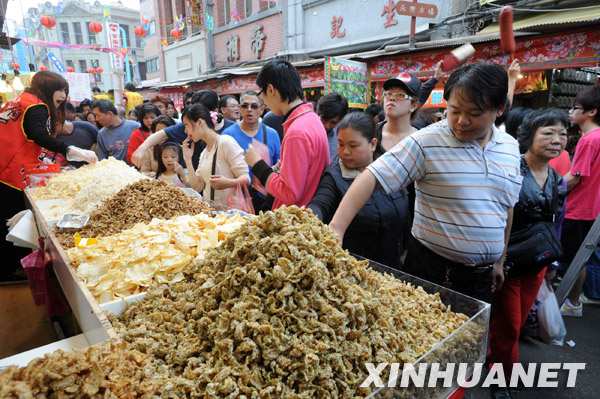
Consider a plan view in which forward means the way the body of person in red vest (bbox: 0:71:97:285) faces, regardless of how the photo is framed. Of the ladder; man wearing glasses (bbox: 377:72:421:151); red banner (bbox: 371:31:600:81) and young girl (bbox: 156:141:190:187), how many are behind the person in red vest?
0

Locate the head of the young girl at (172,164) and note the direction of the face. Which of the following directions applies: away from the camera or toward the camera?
toward the camera

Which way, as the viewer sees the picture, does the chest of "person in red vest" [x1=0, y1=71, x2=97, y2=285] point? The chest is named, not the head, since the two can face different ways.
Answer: to the viewer's right

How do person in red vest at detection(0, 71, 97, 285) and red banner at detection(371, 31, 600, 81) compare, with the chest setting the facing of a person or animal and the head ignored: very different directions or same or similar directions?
very different directions

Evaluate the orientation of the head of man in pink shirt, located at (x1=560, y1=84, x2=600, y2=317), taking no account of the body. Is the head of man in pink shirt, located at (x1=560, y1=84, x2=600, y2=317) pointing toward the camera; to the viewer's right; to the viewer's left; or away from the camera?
to the viewer's left

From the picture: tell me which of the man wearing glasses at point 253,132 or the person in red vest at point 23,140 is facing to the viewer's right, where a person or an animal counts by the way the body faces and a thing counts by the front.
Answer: the person in red vest

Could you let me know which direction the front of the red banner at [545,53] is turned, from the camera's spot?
facing the viewer and to the left of the viewer

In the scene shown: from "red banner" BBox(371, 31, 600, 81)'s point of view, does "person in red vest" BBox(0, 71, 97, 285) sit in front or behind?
in front

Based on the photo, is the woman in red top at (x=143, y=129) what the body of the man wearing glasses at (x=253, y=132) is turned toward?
no

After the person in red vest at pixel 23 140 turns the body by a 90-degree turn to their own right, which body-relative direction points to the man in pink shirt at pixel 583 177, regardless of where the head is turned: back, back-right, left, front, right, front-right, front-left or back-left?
front-left

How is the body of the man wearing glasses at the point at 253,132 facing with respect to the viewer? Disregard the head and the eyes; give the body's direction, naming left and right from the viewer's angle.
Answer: facing the viewer

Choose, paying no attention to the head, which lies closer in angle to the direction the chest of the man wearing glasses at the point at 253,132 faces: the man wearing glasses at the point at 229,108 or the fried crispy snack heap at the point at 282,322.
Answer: the fried crispy snack heap

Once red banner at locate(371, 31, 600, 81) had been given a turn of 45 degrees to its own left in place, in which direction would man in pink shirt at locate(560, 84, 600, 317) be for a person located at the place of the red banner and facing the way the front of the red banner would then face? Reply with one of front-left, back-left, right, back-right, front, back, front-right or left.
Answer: front

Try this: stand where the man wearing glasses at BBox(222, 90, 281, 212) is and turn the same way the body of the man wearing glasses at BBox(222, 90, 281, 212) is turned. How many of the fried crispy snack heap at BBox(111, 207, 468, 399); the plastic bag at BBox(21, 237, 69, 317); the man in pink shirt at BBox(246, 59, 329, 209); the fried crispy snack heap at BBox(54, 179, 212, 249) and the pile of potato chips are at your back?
0
